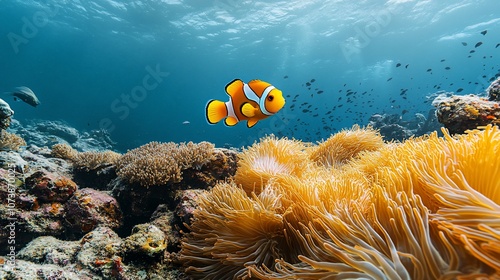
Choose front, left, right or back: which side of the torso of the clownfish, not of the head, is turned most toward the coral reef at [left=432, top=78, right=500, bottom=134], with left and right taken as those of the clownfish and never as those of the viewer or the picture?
front

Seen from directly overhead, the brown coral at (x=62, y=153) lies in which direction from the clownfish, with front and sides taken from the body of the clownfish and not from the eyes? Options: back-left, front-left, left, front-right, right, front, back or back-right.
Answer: back-left

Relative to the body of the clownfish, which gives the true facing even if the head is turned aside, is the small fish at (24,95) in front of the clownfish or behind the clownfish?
behind

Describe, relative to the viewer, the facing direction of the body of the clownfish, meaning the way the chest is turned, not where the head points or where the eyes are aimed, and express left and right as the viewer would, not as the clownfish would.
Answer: facing to the right of the viewer
